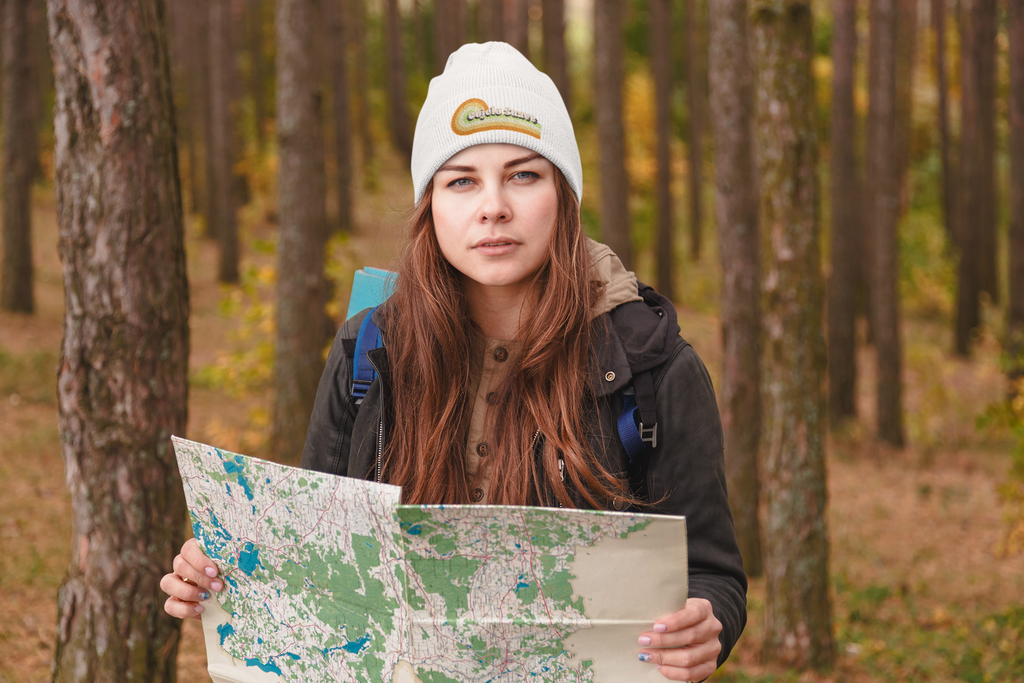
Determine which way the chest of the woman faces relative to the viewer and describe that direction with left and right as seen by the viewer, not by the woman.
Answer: facing the viewer

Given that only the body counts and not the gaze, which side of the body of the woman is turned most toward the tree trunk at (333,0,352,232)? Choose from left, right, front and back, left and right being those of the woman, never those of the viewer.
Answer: back

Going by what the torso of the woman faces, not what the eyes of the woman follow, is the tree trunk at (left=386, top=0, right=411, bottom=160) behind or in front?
behind

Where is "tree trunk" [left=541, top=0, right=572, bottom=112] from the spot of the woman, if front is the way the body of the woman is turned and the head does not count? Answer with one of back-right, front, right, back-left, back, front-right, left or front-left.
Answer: back

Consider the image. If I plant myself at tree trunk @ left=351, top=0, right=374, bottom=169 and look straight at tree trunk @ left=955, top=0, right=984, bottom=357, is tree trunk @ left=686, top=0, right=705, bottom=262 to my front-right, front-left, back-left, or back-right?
front-left

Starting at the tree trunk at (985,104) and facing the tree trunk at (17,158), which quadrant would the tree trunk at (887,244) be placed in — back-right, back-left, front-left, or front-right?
front-left

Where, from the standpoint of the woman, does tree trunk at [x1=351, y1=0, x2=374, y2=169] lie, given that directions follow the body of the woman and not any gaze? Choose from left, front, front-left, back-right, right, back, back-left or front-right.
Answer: back

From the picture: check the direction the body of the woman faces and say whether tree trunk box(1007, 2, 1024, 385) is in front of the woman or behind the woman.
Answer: behind

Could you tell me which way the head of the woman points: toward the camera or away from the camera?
toward the camera

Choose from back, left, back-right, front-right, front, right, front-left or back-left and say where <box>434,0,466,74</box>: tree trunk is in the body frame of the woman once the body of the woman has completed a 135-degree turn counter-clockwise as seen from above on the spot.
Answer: front-left

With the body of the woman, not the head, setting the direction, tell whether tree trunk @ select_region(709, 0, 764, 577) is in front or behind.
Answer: behind

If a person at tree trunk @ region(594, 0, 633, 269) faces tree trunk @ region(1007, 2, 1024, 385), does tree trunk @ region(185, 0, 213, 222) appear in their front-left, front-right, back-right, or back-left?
back-left

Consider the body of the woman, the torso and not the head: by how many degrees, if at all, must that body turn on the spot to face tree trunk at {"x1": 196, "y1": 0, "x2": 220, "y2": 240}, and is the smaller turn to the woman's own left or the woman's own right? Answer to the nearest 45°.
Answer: approximately 180°
